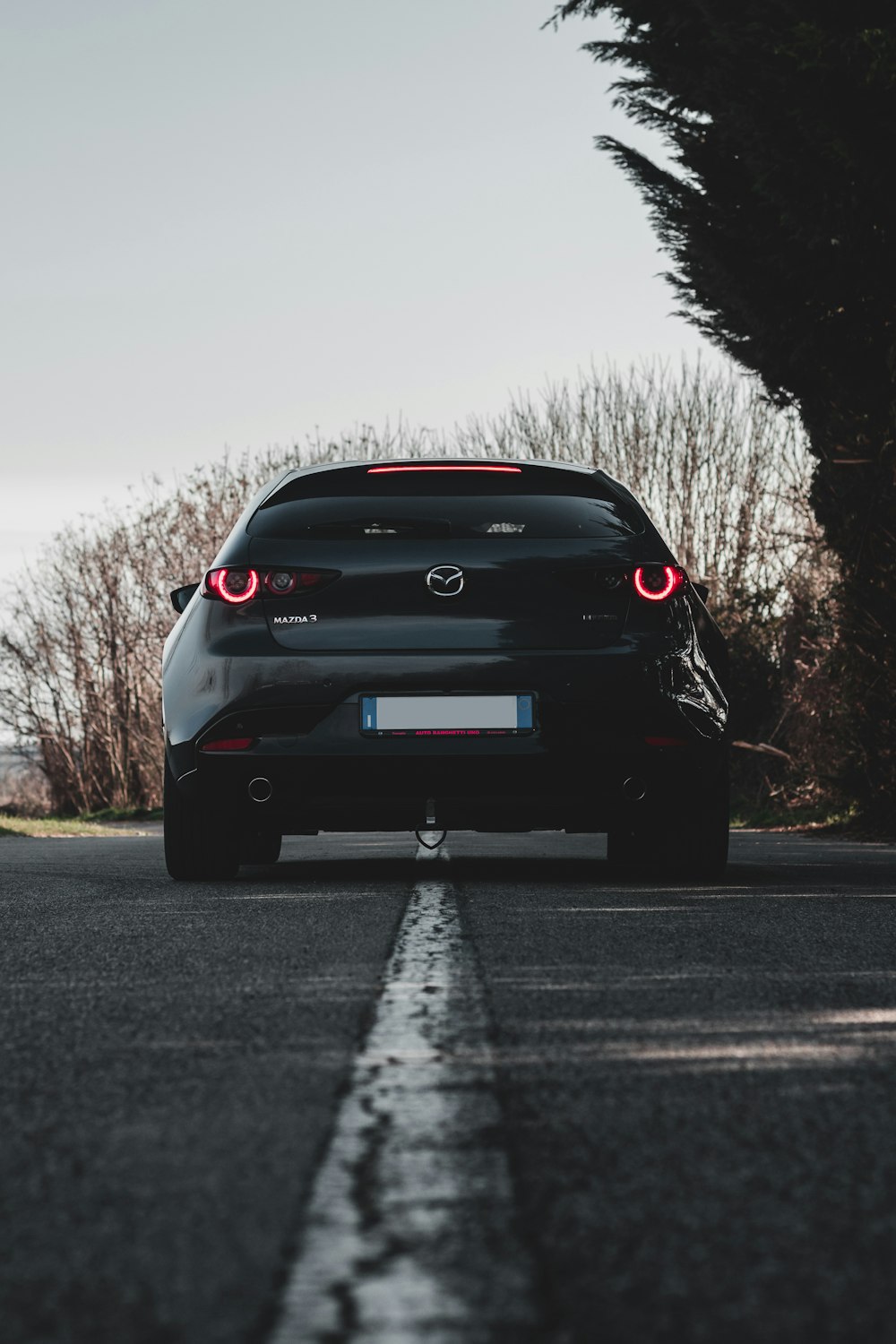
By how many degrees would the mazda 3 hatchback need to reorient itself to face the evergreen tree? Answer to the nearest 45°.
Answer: approximately 45° to its right

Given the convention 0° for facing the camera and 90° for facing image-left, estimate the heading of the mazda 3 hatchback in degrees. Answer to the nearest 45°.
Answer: approximately 180°
